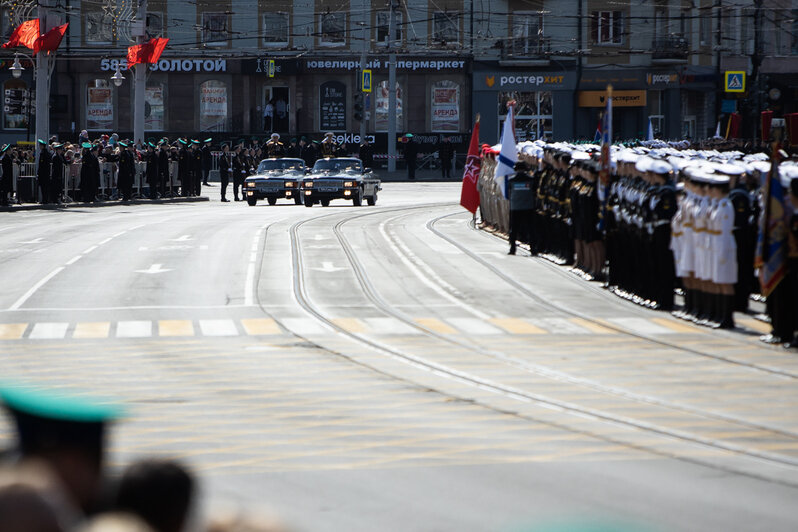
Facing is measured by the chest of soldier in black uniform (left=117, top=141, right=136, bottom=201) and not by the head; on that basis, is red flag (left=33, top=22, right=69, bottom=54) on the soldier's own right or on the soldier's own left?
on the soldier's own right

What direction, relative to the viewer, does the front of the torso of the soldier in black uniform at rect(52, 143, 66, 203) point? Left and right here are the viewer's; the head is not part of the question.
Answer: facing the viewer and to the right of the viewer

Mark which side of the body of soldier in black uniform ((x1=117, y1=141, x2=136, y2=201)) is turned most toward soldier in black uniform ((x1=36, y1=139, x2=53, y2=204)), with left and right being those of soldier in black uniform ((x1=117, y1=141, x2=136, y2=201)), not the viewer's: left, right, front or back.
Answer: right

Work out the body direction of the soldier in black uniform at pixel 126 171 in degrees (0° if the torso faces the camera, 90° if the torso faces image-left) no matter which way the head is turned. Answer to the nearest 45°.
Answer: approximately 315°

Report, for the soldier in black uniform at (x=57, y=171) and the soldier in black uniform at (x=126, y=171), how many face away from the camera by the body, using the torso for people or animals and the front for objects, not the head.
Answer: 0

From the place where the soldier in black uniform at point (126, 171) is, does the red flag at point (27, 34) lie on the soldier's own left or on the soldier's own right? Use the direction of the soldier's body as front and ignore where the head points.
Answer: on the soldier's own right

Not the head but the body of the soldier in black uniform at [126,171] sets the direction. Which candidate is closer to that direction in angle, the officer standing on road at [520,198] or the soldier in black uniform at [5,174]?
the officer standing on road

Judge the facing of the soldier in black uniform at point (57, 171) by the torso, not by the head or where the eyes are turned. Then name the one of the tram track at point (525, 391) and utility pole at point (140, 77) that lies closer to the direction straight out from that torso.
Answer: the tram track

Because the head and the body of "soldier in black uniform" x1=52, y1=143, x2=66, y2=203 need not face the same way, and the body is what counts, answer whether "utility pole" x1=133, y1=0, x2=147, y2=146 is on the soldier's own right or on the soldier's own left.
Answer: on the soldier's own left
